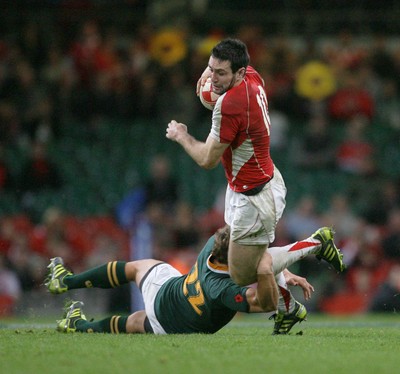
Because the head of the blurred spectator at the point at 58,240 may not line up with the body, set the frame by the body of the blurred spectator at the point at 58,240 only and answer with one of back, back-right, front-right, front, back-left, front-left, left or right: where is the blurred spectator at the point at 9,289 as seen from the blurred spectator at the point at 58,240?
front-right

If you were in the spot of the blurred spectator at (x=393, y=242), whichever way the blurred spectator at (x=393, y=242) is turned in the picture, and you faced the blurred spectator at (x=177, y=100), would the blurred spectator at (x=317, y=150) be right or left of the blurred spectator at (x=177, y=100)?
right

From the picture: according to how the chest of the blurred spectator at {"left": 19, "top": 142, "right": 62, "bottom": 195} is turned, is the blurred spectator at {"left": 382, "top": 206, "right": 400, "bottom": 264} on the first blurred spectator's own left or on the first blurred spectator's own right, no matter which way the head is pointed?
on the first blurred spectator's own left

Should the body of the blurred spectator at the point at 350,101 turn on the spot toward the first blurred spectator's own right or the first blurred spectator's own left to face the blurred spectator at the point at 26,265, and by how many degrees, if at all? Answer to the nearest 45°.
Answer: approximately 45° to the first blurred spectator's own right

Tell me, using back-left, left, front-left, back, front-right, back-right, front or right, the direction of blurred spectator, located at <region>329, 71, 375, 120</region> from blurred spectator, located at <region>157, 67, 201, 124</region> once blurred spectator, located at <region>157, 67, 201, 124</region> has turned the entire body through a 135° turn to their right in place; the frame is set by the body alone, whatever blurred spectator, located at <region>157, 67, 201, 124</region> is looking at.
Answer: back-right

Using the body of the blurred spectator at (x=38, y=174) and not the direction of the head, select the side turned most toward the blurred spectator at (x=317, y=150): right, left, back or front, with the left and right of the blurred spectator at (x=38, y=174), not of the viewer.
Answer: left

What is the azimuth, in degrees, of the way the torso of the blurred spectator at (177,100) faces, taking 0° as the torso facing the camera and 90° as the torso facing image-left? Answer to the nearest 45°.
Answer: approximately 0°

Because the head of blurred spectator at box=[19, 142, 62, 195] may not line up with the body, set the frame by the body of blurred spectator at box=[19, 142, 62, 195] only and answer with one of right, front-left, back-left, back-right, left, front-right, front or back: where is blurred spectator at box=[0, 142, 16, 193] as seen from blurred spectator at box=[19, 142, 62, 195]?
right

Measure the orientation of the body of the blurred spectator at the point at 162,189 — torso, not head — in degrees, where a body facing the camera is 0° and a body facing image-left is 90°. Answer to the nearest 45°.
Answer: approximately 0°
